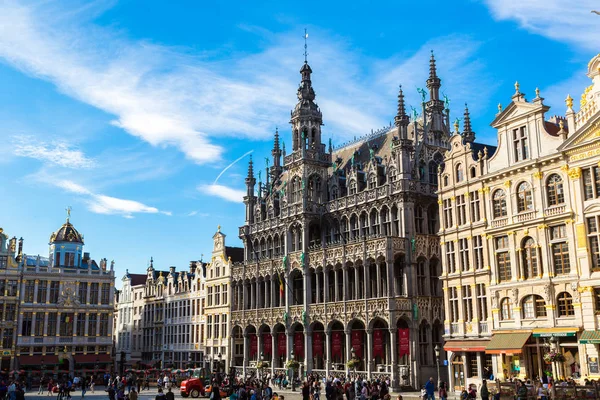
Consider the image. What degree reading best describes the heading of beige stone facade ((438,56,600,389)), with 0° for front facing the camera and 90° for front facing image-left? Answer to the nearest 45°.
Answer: approximately 45°

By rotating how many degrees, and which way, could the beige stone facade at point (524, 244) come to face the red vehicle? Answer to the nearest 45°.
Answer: approximately 45° to its right
